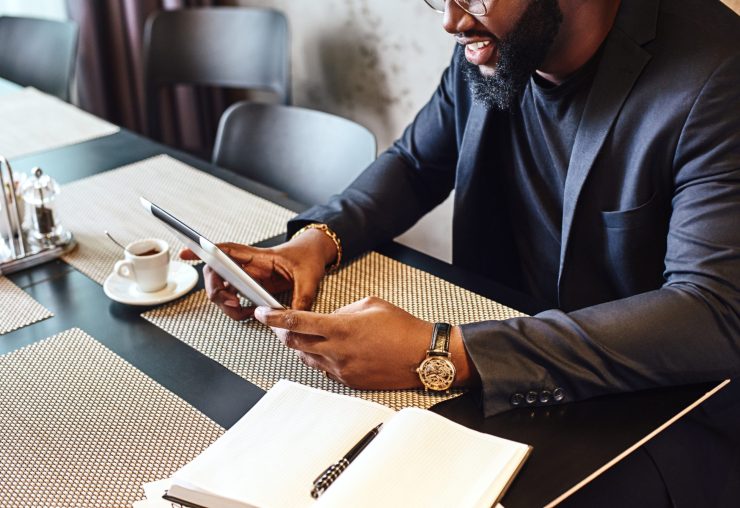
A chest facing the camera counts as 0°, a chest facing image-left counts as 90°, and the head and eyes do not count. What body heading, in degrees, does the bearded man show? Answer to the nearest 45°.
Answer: approximately 45°

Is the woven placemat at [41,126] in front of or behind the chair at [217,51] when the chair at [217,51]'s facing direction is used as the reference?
in front

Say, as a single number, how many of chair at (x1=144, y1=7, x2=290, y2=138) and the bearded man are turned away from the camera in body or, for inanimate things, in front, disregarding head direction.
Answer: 0

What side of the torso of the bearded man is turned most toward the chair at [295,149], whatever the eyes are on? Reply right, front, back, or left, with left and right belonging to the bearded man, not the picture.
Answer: right

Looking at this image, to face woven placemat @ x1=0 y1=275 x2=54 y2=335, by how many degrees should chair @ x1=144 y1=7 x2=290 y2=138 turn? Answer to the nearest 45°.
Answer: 0° — it already faces it
